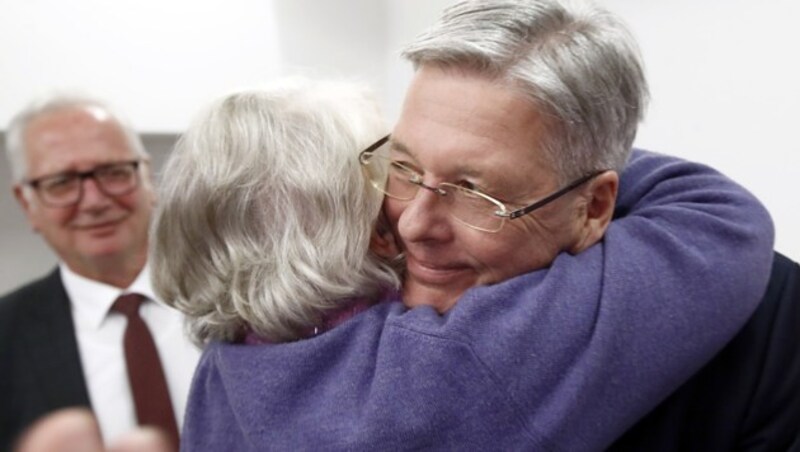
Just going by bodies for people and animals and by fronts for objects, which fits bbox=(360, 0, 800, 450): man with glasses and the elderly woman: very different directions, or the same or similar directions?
very different directions

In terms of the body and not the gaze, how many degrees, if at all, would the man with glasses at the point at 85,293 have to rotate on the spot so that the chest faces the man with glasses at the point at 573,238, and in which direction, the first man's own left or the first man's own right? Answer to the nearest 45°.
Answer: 0° — they already face them

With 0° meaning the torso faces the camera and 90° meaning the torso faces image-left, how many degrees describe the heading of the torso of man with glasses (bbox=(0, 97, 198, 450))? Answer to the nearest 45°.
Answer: approximately 315°

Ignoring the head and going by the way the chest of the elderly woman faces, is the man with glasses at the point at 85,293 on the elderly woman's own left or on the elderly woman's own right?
on the elderly woman's own left

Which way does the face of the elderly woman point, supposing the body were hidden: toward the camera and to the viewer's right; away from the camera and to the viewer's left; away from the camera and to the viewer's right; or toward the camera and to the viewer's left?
away from the camera and to the viewer's right

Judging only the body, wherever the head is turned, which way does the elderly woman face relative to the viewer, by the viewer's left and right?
facing away from the viewer and to the right of the viewer

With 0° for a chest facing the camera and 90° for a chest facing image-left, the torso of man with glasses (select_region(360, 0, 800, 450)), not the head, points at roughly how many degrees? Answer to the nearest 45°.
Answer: approximately 45°
